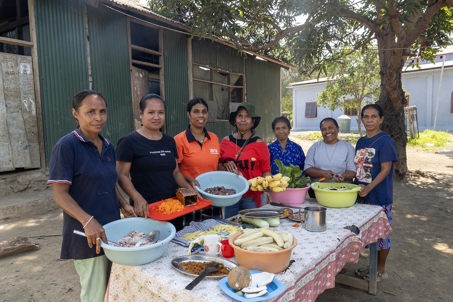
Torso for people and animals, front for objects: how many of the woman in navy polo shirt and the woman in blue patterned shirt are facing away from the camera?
0

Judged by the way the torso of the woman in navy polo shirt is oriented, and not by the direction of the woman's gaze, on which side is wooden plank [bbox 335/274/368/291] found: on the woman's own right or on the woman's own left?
on the woman's own left

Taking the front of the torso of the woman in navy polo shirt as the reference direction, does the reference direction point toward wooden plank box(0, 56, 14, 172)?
no

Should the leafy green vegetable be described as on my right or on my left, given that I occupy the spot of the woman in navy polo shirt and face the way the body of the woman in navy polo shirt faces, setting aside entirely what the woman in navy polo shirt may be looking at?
on my left

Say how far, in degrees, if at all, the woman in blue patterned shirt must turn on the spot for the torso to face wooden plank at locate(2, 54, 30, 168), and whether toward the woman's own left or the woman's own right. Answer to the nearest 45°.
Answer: approximately 90° to the woman's own right

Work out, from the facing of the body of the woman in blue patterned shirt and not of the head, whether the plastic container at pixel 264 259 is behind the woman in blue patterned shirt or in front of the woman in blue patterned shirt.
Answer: in front

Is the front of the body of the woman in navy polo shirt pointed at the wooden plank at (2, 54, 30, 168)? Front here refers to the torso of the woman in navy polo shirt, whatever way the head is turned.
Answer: no

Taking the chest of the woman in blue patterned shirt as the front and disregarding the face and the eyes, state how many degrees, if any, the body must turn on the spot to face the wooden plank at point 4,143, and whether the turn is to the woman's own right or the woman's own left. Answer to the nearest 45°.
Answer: approximately 90° to the woman's own right

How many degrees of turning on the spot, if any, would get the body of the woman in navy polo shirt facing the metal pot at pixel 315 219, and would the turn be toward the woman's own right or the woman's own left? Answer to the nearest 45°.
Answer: approximately 45° to the woman's own left

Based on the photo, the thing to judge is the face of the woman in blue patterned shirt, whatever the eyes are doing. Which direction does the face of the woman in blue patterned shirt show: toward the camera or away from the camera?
toward the camera

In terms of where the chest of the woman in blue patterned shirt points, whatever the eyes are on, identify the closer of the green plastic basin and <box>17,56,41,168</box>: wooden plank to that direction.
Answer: the green plastic basin

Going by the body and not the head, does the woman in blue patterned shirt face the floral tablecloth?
yes

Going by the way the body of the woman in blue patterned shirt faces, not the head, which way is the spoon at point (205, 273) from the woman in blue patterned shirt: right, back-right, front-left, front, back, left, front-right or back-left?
front

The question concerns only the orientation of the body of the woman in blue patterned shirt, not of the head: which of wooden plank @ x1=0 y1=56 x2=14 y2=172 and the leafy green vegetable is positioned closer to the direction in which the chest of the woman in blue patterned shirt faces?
the leafy green vegetable

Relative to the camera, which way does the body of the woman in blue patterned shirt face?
toward the camera

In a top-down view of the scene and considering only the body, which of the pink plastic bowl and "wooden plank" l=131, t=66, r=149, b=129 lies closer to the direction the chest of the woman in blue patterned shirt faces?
the pink plastic bowl

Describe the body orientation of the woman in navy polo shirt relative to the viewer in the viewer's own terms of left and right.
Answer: facing the viewer and to the right of the viewer

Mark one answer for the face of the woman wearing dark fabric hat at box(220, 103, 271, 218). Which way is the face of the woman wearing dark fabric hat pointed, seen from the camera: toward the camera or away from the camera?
toward the camera
